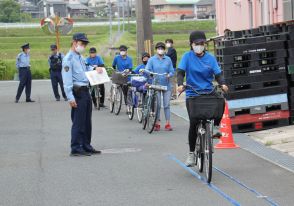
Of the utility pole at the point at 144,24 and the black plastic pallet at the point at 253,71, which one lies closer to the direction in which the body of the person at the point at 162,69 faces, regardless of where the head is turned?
the black plastic pallet

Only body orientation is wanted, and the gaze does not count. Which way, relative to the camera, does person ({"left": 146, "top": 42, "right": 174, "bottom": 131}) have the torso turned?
toward the camera

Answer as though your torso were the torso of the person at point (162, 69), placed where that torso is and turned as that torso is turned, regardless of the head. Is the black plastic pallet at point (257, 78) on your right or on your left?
on your left

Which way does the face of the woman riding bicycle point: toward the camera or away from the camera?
toward the camera

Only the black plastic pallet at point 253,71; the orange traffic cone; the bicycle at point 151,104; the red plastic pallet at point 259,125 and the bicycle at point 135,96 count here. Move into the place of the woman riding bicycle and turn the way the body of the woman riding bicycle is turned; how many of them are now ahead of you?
0

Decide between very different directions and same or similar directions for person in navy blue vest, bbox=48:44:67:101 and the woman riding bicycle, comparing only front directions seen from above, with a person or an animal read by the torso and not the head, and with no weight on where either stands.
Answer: same or similar directions

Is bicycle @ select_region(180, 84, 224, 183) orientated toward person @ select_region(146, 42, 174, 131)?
no

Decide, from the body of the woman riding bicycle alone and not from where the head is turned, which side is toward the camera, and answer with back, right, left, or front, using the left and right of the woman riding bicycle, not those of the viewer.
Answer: front

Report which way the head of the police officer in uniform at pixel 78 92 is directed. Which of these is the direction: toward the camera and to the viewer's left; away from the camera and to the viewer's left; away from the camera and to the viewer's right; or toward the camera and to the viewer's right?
toward the camera and to the viewer's right

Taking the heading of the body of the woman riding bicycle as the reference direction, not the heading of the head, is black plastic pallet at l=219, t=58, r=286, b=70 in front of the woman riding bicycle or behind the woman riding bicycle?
behind

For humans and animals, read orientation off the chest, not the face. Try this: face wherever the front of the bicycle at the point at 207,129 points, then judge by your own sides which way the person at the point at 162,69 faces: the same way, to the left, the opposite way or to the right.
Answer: the same way

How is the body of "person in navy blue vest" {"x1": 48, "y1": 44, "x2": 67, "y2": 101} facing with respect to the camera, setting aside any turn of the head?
toward the camera

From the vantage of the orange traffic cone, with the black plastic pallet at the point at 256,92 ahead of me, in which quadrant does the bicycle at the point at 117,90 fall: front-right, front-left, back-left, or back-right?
front-left
